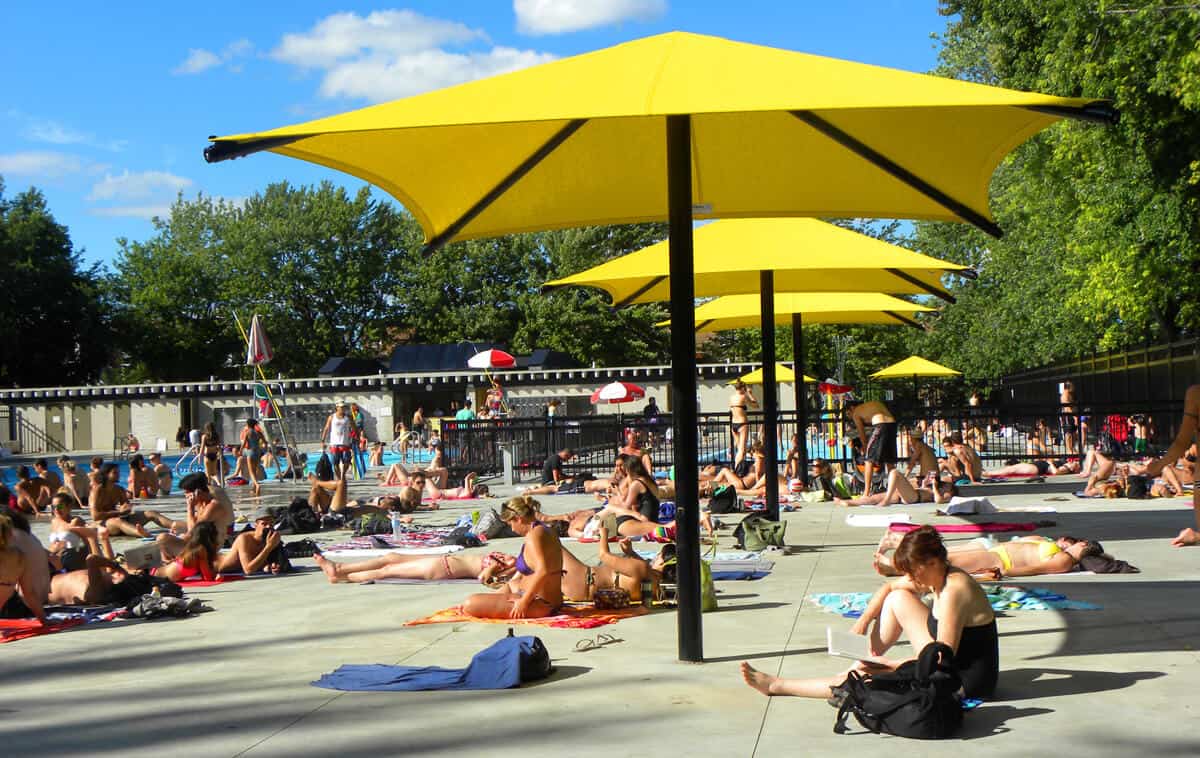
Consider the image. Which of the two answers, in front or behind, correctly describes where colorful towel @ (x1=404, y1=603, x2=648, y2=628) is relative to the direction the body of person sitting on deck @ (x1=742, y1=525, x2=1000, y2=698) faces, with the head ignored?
in front

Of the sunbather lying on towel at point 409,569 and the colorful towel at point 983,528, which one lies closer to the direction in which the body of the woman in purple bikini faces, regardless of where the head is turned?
the sunbather lying on towel

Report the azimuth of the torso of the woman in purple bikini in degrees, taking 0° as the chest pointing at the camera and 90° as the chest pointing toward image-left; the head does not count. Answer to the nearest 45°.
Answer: approximately 90°

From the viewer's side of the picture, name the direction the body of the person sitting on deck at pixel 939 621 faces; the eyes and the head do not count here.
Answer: to the viewer's left

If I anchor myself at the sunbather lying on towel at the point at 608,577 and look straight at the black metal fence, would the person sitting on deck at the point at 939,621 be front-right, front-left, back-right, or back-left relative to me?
back-right

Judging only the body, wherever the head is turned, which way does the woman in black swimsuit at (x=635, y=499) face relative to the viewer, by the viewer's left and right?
facing to the left of the viewer
